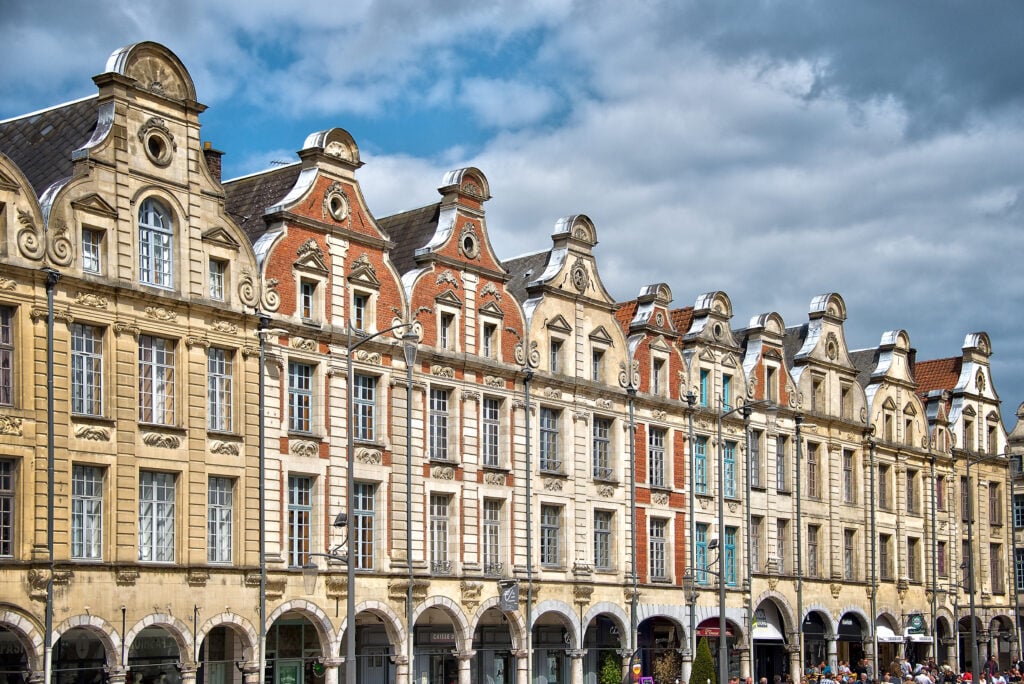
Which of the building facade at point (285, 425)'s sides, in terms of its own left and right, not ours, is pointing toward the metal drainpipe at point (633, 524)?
left

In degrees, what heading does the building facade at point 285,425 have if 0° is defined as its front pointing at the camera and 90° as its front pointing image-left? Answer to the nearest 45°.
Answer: approximately 315°
